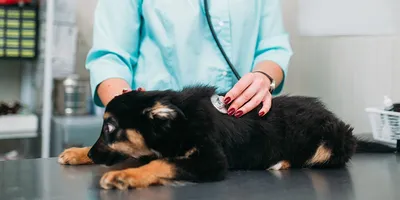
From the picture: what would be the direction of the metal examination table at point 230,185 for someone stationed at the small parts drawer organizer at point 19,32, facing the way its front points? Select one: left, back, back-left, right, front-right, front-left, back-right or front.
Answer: front

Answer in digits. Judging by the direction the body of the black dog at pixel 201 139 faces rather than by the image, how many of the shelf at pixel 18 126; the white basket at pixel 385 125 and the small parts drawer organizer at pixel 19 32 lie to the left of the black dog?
0

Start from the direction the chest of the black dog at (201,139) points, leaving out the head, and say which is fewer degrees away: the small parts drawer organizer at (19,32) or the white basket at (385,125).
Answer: the small parts drawer organizer

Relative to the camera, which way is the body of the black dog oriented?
to the viewer's left

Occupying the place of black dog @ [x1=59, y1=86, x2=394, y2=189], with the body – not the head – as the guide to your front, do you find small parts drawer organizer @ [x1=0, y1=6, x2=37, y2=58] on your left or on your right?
on your right

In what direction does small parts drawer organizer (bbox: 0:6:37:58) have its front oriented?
toward the camera

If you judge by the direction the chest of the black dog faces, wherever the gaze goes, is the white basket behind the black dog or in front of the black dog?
behind

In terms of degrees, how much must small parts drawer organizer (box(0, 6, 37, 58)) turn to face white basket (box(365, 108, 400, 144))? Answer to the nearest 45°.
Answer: approximately 45° to its left

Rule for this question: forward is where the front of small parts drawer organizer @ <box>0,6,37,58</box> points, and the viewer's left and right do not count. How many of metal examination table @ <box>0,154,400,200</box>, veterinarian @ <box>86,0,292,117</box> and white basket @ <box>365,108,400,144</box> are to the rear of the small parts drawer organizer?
0

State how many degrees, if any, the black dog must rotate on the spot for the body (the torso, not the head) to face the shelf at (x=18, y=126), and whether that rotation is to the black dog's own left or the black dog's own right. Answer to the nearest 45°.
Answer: approximately 45° to the black dog's own right

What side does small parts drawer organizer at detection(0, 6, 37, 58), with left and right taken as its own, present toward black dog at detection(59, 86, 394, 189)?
front

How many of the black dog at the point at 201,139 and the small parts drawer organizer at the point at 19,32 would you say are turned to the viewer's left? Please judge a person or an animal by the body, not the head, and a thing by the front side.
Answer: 1

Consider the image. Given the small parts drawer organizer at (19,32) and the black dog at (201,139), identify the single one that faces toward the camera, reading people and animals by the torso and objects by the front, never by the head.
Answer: the small parts drawer organizer
